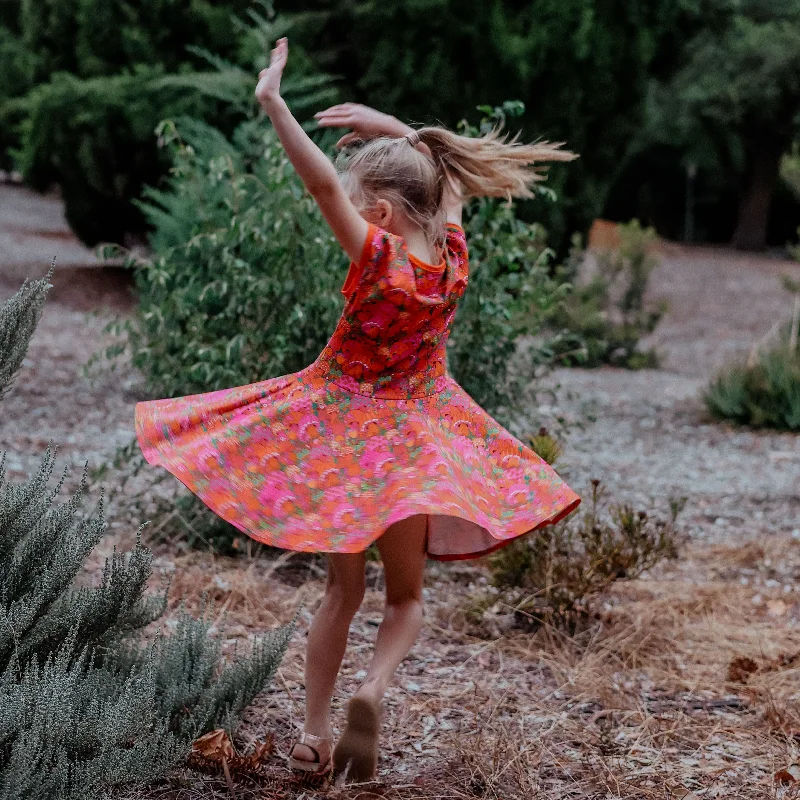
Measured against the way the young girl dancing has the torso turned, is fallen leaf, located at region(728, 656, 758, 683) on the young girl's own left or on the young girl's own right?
on the young girl's own right

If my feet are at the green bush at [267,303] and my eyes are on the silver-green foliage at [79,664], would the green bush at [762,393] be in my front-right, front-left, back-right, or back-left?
back-left

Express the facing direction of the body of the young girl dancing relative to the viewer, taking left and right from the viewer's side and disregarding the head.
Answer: facing away from the viewer and to the left of the viewer

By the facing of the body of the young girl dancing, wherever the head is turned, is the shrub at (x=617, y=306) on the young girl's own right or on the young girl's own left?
on the young girl's own right

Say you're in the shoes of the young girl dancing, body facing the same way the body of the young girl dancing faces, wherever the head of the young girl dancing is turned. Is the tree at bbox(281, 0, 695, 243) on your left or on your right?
on your right

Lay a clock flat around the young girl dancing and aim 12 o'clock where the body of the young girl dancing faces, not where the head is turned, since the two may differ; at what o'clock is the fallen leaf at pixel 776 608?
The fallen leaf is roughly at 3 o'clock from the young girl dancing.
